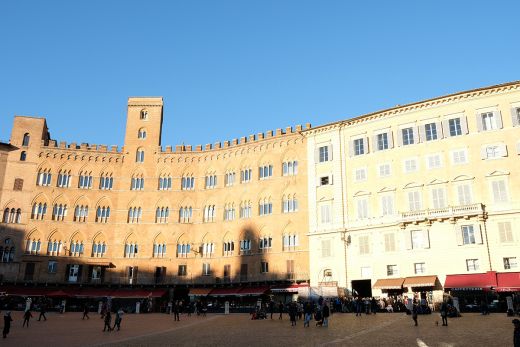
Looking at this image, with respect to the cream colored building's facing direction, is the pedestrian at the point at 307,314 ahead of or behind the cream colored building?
ahead

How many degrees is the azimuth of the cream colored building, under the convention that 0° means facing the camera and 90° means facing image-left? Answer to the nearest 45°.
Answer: approximately 45°

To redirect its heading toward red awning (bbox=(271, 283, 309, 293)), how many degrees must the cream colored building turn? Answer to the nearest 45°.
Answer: approximately 45° to its right
